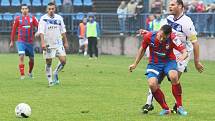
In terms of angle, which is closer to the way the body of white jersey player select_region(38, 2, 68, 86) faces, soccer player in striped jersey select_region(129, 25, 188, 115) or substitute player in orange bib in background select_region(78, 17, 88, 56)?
the soccer player in striped jersey

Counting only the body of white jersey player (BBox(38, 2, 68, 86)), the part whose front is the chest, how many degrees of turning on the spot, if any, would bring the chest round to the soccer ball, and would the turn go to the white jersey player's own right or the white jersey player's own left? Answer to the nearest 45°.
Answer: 0° — they already face it

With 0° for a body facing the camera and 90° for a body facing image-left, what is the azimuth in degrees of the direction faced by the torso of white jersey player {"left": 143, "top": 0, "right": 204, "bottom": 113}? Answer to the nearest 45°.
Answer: approximately 45°

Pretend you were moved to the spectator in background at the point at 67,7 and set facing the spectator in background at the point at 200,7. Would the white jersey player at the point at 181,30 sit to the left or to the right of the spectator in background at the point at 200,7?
right
